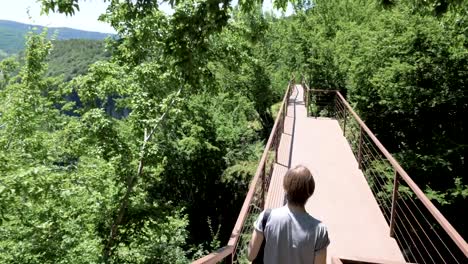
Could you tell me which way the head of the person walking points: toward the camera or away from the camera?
away from the camera

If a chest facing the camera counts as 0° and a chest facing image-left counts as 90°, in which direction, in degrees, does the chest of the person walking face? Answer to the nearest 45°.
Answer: approximately 180°
